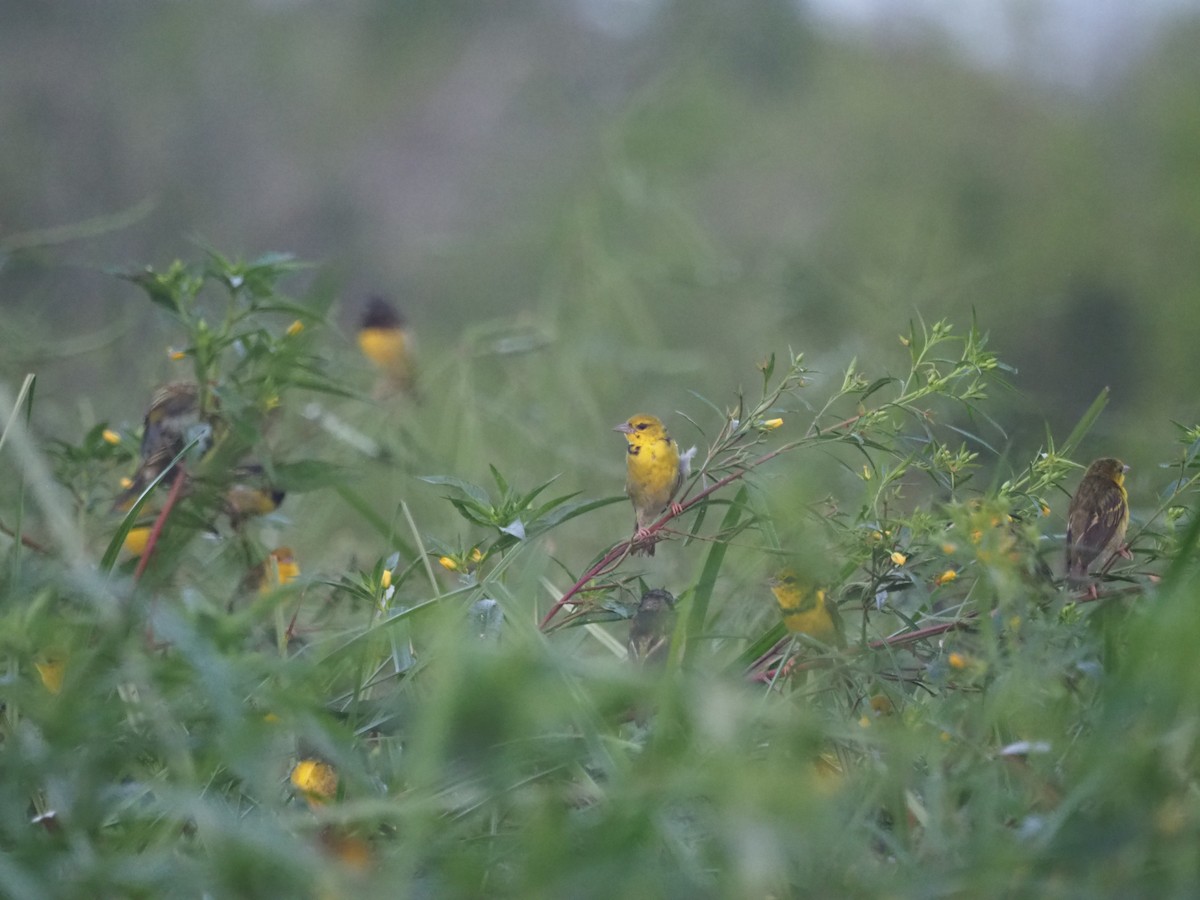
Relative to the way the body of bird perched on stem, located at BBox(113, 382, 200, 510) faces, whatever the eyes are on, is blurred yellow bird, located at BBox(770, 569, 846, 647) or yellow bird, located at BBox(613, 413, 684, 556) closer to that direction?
the yellow bird

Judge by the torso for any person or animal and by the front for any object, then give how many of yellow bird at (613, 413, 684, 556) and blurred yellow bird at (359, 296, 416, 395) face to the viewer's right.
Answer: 0

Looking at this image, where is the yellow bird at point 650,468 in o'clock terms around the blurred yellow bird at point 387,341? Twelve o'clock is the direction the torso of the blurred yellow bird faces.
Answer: The yellow bird is roughly at 10 o'clock from the blurred yellow bird.

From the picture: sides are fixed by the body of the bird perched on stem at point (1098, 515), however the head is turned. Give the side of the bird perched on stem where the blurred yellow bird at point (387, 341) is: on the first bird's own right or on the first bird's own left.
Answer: on the first bird's own left

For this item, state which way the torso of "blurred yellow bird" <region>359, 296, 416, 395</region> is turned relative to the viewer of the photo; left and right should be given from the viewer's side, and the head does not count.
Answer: facing the viewer and to the left of the viewer

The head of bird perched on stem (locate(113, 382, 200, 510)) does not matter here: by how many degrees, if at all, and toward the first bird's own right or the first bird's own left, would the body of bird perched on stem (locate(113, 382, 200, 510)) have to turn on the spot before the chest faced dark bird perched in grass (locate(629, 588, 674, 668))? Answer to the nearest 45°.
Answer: approximately 45° to the first bird's own right

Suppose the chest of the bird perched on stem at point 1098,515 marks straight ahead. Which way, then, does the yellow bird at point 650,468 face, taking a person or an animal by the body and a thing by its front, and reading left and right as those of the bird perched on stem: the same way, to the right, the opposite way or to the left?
the opposite way

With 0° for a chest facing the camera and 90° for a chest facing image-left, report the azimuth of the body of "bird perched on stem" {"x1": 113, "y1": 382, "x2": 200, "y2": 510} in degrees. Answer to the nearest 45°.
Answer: approximately 270°
